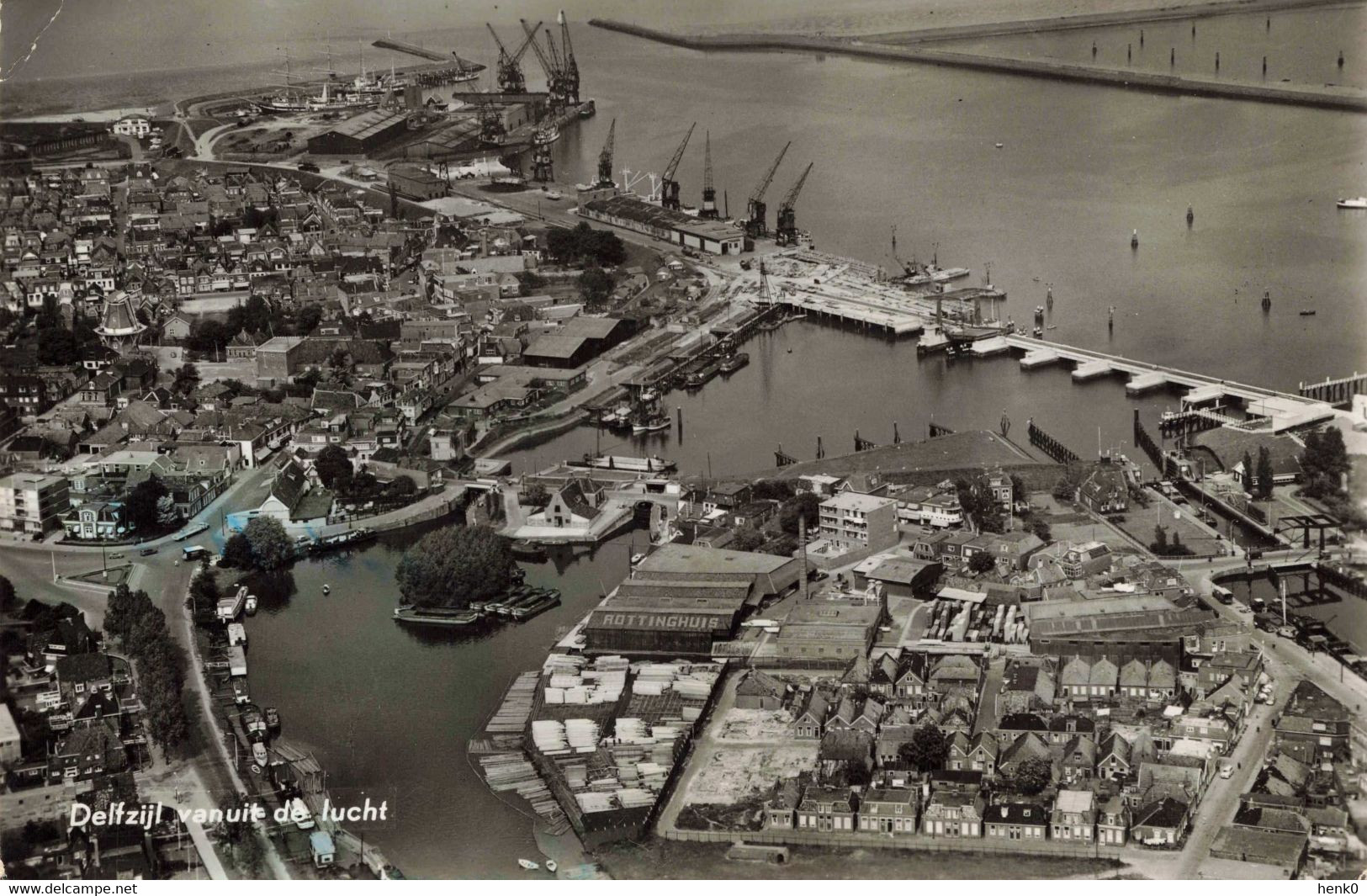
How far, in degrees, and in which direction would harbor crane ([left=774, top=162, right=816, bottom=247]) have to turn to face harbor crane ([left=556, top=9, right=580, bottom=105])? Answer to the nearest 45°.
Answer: approximately 90° to its left

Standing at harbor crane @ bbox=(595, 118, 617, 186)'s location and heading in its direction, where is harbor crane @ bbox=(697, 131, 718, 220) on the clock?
harbor crane @ bbox=(697, 131, 718, 220) is roughly at 2 o'clock from harbor crane @ bbox=(595, 118, 617, 186).

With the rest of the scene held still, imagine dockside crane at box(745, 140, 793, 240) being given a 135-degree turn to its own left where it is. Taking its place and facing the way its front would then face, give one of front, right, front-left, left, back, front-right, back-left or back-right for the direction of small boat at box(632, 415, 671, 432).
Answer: back-left

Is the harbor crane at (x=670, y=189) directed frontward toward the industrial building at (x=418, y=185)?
no

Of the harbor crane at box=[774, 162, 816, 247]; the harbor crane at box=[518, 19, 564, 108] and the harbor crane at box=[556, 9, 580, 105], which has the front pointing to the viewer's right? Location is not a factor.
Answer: the harbor crane at box=[774, 162, 816, 247]

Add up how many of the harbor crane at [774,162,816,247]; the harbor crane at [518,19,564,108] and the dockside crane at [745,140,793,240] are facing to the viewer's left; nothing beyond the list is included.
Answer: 1

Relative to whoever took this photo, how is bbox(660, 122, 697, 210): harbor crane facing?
facing to the right of the viewer

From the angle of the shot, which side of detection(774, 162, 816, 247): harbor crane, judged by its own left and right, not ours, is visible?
right

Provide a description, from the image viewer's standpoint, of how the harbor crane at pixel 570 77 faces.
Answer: facing to the left of the viewer

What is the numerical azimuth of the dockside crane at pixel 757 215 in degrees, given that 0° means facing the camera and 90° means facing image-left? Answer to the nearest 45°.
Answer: approximately 270°
